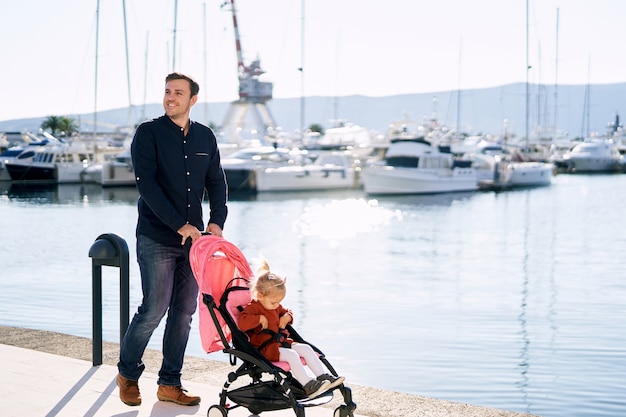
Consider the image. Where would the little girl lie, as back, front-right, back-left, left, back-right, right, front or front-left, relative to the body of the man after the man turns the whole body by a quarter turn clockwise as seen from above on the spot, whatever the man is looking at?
left

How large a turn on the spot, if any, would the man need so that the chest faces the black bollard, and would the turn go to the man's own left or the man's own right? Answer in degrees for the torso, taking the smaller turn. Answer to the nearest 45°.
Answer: approximately 180°

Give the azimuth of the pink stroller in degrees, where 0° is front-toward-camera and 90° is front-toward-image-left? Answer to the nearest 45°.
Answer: approximately 315°

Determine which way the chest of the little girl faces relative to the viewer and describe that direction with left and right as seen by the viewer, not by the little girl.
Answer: facing the viewer and to the right of the viewer

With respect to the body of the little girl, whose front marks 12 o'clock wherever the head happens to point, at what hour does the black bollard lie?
The black bollard is roughly at 6 o'clock from the little girl.

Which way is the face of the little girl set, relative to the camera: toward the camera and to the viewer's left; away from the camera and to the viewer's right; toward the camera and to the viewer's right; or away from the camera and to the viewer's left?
toward the camera and to the viewer's right

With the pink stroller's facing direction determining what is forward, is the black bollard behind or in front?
behind
